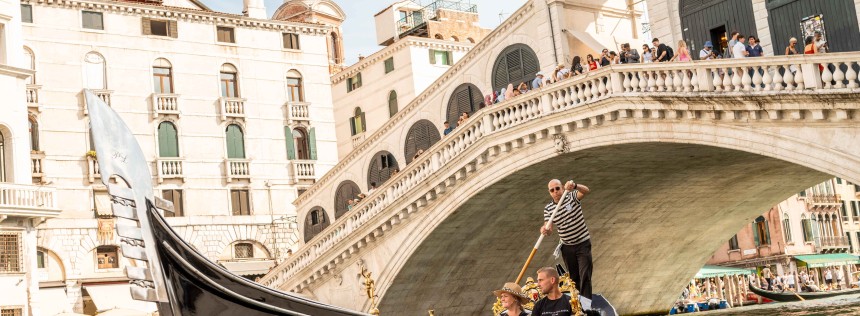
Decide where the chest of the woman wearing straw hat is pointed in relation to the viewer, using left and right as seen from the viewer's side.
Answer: facing the viewer and to the left of the viewer

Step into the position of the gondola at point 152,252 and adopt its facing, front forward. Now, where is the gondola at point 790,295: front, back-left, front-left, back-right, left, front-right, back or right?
back-right

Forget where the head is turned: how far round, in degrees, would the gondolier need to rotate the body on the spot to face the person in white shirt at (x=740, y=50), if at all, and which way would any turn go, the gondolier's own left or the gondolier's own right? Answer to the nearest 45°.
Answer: approximately 180°

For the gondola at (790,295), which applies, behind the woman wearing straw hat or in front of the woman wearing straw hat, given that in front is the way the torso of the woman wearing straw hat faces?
behind

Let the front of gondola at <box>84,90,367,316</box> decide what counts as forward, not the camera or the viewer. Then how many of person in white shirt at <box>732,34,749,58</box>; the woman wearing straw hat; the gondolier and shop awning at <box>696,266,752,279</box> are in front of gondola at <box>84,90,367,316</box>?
0

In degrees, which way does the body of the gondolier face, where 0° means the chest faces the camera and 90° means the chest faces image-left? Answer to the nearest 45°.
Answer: approximately 45°

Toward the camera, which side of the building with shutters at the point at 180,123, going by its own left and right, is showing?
front

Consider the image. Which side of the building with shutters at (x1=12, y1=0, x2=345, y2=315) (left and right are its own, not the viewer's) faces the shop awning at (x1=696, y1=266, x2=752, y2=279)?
left

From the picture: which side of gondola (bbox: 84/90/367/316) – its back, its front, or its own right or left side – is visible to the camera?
left

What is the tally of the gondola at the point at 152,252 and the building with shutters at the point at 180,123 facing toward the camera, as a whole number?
1

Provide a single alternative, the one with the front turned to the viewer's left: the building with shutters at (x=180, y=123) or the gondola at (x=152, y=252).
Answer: the gondola

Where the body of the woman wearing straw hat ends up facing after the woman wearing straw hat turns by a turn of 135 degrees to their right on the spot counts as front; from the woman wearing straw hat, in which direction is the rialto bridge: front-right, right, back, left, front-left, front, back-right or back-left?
front
